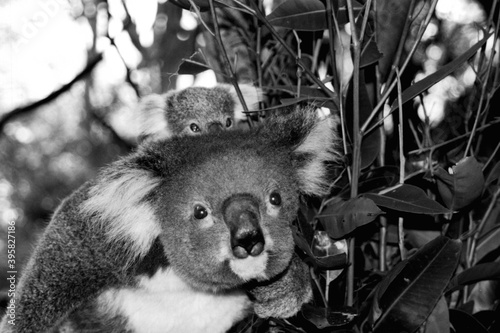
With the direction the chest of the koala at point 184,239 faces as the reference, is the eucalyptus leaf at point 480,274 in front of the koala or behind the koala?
in front

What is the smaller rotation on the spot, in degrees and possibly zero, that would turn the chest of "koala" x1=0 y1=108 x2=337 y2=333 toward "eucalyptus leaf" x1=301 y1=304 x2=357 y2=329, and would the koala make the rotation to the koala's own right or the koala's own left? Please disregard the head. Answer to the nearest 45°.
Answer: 0° — it already faces it

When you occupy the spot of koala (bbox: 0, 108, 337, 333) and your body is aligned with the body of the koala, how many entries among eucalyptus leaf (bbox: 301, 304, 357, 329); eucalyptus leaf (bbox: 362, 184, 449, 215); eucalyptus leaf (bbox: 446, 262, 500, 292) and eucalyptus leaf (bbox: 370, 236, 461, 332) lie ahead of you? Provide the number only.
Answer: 4

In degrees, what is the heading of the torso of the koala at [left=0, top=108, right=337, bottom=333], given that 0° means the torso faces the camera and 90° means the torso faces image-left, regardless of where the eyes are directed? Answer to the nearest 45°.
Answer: approximately 315°

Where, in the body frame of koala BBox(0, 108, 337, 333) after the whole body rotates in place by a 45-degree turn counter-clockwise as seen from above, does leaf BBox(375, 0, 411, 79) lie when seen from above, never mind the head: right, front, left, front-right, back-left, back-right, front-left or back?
front

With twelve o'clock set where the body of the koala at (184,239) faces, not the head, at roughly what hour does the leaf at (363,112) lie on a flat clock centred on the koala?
The leaf is roughly at 11 o'clock from the koala.
